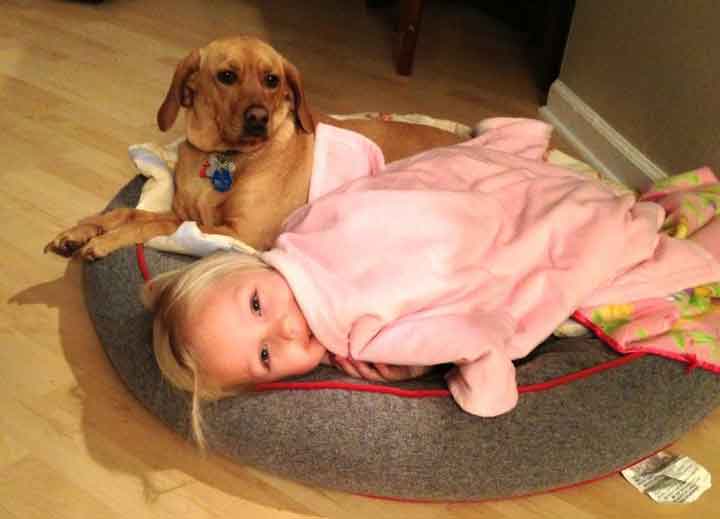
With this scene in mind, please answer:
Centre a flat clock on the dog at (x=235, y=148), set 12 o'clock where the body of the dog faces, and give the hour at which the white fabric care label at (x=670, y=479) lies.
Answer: The white fabric care label is roughly at 9 o'clock from the dog.

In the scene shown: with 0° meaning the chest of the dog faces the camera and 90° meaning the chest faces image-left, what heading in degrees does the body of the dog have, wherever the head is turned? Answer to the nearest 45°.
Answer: approximately 45°

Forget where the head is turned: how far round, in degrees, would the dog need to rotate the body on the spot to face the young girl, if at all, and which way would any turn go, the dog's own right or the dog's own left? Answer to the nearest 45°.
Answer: approximately 90° to the dog's own left
